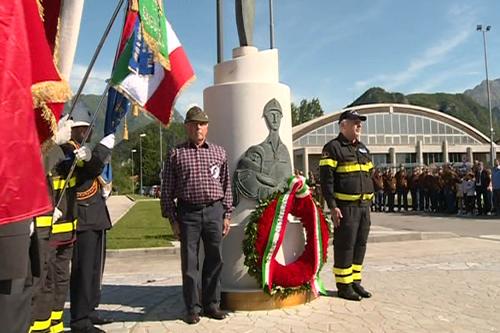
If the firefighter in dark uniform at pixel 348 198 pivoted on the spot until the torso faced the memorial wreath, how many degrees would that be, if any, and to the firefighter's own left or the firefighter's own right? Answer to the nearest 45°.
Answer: approximately 90° to the firefighter's own right

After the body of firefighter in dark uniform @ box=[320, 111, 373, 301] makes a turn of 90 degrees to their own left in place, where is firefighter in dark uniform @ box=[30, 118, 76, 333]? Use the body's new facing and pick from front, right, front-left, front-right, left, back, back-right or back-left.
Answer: back

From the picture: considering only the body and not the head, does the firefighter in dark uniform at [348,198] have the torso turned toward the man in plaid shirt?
no

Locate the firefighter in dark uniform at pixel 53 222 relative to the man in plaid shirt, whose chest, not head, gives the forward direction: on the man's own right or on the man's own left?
on the man's own right

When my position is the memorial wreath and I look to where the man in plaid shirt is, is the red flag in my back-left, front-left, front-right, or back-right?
front-left

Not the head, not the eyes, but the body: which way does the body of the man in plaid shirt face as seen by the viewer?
toward the camera

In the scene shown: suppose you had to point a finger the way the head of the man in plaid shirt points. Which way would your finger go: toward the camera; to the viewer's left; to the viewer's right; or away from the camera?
toward the camera

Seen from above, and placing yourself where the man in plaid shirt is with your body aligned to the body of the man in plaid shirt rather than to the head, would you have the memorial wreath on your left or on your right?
on your left
